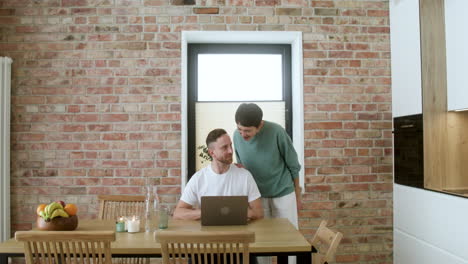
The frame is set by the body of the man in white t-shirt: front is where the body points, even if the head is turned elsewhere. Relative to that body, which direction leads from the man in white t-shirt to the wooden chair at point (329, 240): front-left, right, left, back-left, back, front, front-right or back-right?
front-left

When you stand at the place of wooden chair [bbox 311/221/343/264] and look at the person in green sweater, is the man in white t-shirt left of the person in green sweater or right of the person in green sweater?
left

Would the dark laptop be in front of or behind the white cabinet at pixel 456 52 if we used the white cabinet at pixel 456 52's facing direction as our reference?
in front

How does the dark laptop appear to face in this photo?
away from the camera

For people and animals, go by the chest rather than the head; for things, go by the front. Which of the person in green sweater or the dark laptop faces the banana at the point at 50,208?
the person in green sweater

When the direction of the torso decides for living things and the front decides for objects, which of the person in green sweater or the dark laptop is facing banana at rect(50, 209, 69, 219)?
the person in green sweater

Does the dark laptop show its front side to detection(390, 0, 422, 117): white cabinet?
no

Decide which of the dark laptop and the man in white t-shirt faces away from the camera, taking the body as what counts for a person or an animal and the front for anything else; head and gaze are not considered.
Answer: the dark laptop

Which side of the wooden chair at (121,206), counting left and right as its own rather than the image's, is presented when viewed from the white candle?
front

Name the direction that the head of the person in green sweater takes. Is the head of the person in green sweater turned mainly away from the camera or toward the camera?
toward the camera

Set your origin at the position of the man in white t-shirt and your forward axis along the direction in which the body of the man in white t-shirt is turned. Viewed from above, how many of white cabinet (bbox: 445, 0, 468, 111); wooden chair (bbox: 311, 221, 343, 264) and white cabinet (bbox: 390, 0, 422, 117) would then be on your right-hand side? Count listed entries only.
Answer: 0

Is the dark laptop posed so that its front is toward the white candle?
no
